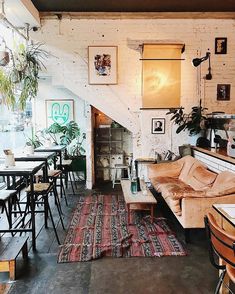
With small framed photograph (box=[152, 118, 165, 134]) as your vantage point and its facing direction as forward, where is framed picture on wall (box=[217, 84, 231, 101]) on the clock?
The framed picture on wall is roughly at 9 o'clock from the small framed photograph.

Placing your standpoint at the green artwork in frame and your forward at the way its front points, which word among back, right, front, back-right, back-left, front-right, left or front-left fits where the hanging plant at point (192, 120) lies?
front-left

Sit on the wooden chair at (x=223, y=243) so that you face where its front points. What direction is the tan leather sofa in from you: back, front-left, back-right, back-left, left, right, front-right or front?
front-left

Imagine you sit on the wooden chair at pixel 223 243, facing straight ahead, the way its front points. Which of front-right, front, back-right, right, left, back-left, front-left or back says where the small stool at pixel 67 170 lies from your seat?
left

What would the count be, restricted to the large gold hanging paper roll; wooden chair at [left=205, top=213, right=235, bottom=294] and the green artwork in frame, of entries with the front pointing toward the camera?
2

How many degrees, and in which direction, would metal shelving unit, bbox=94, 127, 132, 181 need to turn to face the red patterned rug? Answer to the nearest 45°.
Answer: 0° — it already faces it

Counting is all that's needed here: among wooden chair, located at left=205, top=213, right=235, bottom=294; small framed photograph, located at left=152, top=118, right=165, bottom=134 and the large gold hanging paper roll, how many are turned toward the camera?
2

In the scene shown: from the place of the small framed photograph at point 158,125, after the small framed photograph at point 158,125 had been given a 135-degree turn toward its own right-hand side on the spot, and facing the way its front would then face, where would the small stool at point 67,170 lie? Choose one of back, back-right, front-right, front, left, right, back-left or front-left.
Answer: front-left

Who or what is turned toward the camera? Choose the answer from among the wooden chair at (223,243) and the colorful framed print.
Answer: the colorful framed print

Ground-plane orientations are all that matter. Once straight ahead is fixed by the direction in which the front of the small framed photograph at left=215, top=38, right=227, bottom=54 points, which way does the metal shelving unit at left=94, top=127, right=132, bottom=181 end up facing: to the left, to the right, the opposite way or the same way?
the same way

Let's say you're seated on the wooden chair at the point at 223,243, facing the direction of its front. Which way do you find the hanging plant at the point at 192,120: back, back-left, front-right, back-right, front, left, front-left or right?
front-left

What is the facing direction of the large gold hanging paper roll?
toward the camera

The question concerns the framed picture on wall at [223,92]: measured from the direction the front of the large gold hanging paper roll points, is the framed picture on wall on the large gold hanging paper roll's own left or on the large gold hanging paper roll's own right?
on the large gold hanging paper roll's own left

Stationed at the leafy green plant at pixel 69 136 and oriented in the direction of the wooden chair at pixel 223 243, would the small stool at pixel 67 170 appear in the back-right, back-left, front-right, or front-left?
front-right

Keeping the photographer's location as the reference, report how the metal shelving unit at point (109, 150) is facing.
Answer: facing the viewer

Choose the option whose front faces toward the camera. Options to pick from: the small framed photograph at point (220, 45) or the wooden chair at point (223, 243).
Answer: the small framed photograph

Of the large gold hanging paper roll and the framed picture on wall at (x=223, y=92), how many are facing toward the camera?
2

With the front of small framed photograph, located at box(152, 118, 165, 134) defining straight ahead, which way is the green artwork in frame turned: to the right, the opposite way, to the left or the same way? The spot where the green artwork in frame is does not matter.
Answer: the same way

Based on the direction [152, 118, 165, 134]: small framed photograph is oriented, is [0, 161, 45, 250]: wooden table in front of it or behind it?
in front

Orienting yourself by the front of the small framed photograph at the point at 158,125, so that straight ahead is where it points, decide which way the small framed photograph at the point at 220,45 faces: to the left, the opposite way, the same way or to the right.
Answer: the same way

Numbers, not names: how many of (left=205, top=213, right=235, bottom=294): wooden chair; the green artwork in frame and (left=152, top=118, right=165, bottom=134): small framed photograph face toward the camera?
2

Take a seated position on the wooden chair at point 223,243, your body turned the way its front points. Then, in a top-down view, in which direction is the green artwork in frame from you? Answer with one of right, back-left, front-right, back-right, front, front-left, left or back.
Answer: left
